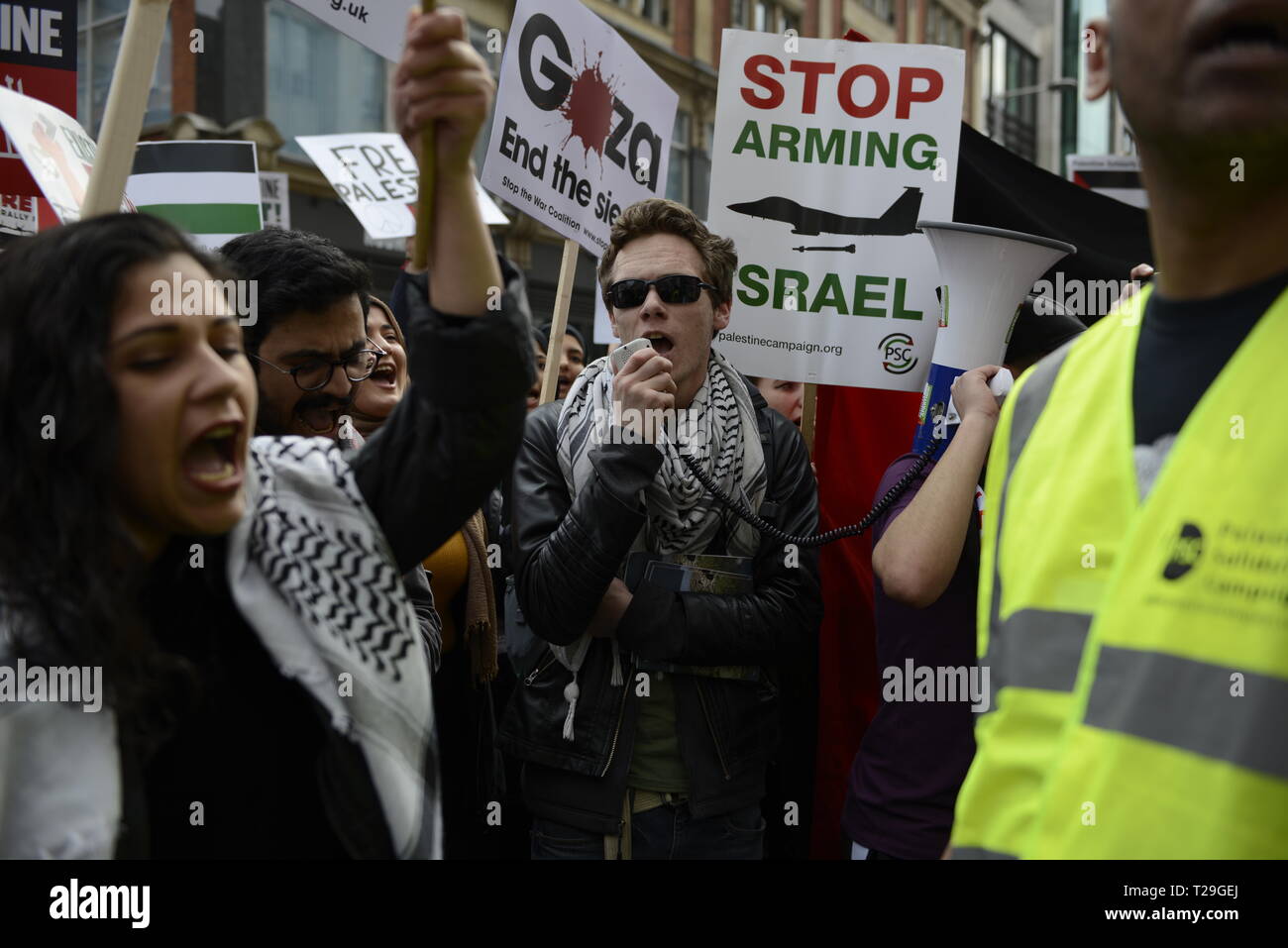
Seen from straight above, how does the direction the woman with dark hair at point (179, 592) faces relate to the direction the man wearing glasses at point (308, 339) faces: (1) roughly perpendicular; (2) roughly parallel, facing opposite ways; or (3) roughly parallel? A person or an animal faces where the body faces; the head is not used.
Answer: roughly parallel

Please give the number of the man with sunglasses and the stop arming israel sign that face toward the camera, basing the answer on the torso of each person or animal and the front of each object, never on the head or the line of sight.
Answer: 2

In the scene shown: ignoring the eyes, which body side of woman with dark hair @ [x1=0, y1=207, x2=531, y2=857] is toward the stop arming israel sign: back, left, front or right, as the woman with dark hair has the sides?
left

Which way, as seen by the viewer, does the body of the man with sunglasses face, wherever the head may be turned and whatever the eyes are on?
toward the camera

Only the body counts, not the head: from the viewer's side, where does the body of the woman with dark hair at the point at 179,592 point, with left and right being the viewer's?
facing the viewer and to the right of the viewer

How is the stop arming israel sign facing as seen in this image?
toward the camera

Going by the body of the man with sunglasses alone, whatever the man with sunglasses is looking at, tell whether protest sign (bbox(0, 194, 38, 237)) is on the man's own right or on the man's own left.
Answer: on the man's own right

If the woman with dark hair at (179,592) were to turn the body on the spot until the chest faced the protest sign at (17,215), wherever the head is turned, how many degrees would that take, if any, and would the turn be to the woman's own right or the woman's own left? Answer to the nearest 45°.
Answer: approximately 135° to the woman's own left

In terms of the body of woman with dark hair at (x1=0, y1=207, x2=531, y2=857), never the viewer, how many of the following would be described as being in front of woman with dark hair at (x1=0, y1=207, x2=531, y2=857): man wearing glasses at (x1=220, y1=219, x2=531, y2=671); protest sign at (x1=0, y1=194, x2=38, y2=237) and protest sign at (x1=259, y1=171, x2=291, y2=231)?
0

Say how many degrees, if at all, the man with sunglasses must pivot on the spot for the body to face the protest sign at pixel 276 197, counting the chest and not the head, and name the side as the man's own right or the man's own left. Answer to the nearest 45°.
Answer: approximately 135° to the man's own right

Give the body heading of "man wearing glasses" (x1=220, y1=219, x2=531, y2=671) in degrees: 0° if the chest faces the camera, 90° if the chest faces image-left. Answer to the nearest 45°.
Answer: approximately 315°

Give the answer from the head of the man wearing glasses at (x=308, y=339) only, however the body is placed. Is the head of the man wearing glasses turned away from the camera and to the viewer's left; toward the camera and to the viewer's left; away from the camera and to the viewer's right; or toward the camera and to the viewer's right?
toward the camera and to the viewer's right

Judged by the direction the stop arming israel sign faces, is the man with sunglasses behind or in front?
in front

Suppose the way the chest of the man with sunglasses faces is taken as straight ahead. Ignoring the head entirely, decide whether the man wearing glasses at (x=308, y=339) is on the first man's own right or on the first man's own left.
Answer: on the first man's own right

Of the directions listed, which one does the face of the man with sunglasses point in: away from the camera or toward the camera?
toward the camera

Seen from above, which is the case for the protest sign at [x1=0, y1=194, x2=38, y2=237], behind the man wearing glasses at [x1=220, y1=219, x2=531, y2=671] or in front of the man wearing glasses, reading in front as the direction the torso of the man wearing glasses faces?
behind
